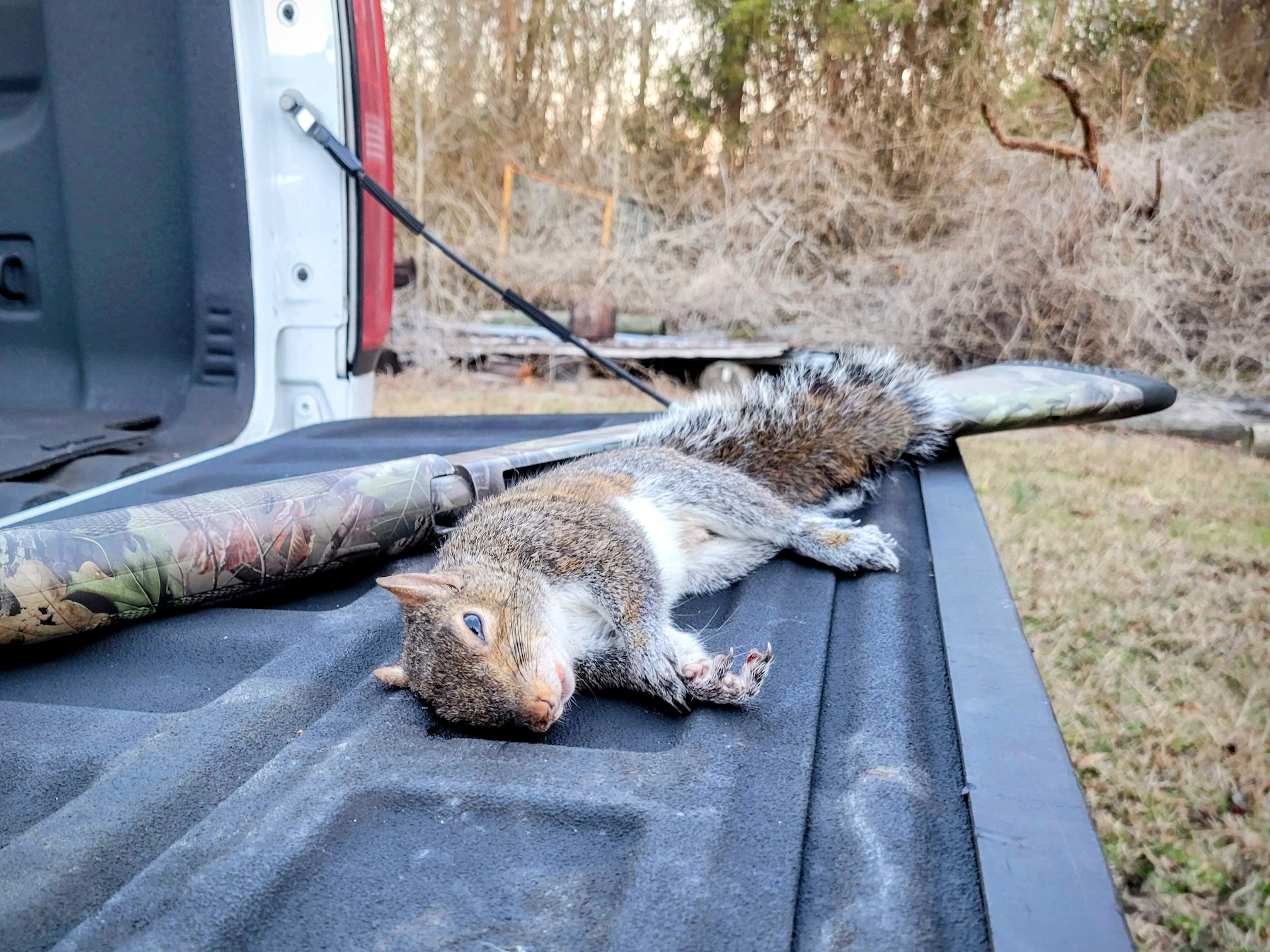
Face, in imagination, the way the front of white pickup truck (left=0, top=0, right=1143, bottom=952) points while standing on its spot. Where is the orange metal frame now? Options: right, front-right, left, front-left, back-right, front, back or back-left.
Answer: front-right

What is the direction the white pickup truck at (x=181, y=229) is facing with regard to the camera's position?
facing away from the viewer and to the left of the viewer

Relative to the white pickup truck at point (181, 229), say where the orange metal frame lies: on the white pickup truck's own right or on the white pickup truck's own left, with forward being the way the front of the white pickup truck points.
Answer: on the white pickup truck's own right

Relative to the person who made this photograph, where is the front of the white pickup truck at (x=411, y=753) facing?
facing away from the viewer and to the left of the viewer
